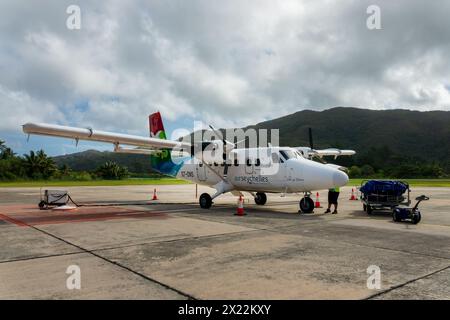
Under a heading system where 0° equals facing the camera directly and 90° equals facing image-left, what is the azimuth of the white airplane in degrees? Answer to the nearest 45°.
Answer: approximately 315°

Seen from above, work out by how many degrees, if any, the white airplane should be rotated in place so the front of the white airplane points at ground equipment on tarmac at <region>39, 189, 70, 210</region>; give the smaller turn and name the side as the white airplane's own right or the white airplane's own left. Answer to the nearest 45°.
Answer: approximately 135° to the white airplane's own right

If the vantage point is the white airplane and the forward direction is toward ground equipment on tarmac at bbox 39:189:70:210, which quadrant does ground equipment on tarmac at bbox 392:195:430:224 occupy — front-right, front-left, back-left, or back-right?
back-left

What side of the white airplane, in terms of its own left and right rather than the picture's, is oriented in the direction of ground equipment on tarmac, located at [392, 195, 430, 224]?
front

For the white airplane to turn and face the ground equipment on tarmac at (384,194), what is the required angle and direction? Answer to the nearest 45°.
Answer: approximately 45° to its left
